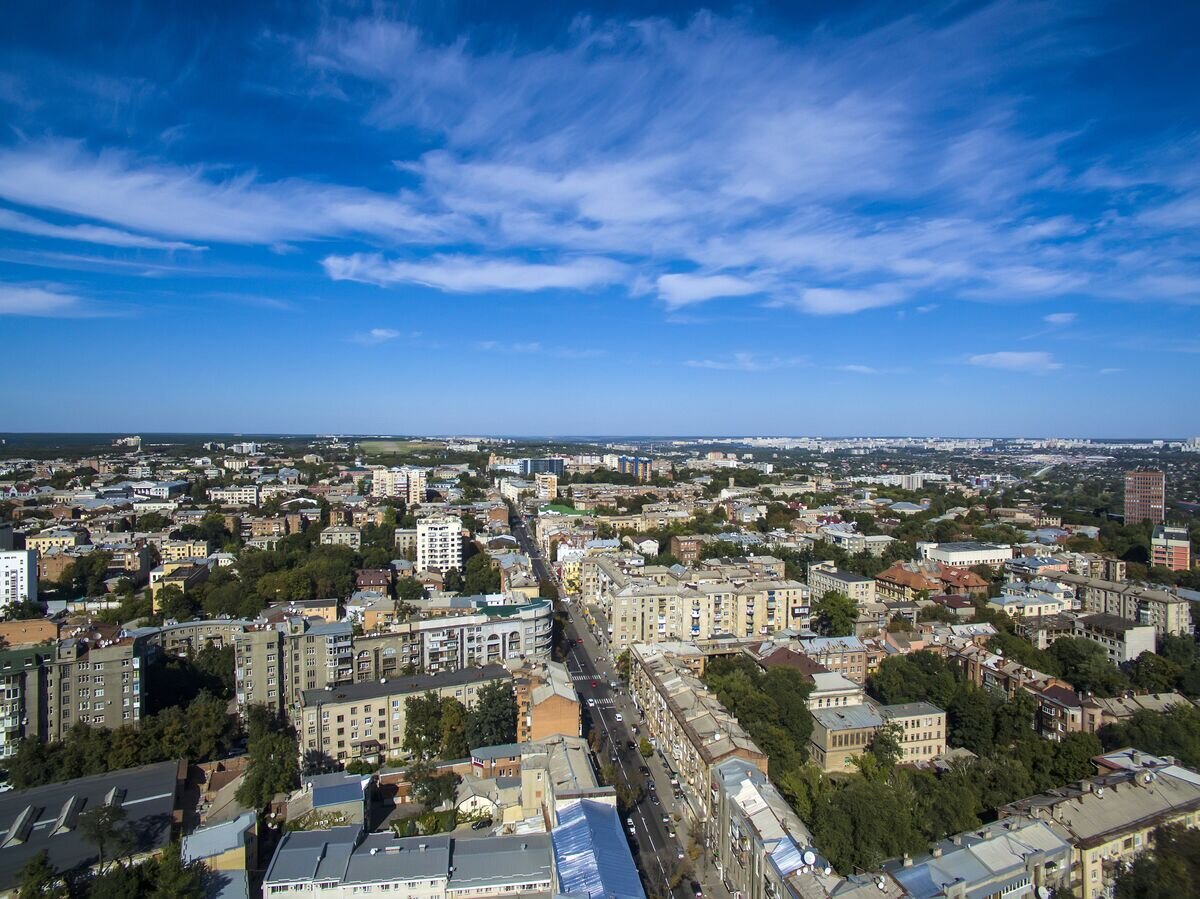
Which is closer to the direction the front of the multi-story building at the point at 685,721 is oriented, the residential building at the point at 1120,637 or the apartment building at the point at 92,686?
the apartment building

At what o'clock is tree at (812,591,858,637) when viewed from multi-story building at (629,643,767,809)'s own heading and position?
The tree is roughly at 4 o'clock from the multi-story building.

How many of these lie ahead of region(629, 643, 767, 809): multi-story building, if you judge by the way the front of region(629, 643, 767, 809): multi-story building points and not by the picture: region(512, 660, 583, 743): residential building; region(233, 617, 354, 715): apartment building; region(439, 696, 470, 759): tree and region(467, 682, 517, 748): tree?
4

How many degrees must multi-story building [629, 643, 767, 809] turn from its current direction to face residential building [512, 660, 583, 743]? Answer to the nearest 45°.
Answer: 0° — it already faces it

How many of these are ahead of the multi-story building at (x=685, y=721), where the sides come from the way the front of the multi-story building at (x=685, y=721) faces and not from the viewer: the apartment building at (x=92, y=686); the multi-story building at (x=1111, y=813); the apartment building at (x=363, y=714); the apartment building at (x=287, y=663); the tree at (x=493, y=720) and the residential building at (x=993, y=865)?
4

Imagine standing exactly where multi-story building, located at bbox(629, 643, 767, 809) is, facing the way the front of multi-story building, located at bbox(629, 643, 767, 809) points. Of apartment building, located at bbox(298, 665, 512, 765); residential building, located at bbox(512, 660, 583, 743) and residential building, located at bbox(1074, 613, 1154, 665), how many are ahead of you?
2

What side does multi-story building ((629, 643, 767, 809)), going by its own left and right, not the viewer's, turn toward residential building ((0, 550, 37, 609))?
front

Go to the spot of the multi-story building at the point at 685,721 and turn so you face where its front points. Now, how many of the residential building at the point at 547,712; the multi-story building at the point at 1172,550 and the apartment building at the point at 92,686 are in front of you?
2

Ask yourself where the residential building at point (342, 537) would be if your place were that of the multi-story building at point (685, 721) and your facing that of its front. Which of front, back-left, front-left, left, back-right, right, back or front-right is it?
front-right

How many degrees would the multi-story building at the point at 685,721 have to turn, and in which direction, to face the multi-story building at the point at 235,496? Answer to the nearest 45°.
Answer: approximately 45° to its right

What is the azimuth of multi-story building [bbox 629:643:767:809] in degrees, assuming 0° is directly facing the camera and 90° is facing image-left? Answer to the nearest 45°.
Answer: approximately 90°

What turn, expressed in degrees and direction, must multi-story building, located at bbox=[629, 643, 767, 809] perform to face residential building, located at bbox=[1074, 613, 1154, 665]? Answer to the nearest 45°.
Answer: approximately 135° to its right

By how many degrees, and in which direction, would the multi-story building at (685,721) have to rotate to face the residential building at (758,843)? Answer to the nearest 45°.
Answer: approximately 90° to its left

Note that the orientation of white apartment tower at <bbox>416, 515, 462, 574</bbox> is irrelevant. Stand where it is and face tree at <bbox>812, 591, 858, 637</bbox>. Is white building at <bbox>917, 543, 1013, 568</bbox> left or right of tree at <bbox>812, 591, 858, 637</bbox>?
left

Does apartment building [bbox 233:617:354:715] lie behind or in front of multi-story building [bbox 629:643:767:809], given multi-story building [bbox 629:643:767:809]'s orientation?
in front

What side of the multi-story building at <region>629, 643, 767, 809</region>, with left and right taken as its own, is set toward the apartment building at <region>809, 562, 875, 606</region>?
right

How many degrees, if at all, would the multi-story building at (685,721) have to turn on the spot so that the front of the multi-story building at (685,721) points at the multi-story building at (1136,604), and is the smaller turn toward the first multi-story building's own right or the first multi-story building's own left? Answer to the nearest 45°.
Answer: approximately 135° to the first multi-story building's own right

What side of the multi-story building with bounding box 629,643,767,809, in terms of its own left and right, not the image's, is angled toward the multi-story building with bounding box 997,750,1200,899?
back

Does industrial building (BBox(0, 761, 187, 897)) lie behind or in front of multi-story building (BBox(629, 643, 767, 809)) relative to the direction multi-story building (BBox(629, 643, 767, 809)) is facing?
in front
